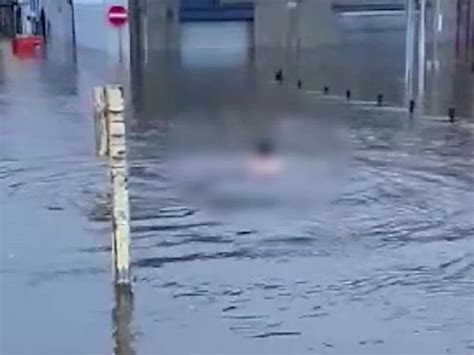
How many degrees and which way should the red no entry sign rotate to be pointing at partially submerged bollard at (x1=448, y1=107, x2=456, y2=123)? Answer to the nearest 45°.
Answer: approximately 45° to its left

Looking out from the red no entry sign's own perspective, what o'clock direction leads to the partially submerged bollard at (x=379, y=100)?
The partially submerged bollard is roughly at 11 o'clock from the red no entry sign.

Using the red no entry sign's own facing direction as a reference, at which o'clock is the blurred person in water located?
The blurred person in water is roughly at 12 o'clock from the red no entry sign.

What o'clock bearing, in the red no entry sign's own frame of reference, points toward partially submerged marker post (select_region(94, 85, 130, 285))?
The partially submerged marker post is roughly at 12 o'clock from the red no entry sign.

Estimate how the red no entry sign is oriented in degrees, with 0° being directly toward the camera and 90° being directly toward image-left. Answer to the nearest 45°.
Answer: approximately 0°

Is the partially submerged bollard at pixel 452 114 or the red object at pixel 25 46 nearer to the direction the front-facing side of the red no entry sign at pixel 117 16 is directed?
the partially submerged bollard

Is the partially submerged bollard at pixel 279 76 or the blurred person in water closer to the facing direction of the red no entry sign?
the blurred person in water

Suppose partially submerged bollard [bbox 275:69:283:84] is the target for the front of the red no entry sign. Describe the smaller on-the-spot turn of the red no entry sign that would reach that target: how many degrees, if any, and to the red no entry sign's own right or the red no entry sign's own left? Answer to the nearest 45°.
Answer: approximately 45° to the red no entry sign's own left

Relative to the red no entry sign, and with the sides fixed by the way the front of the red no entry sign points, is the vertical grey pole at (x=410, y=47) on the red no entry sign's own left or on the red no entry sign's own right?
on the red no entry sign's own left

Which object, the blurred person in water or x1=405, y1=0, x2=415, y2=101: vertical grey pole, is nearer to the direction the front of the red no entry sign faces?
the blurred person in water
